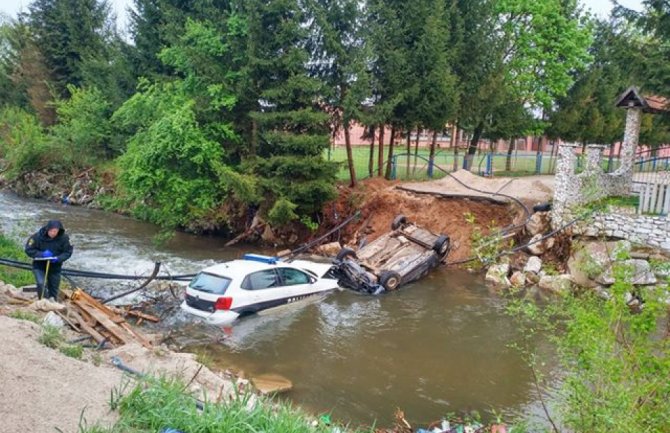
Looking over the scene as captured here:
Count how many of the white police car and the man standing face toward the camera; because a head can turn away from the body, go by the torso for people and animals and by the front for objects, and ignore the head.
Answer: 1

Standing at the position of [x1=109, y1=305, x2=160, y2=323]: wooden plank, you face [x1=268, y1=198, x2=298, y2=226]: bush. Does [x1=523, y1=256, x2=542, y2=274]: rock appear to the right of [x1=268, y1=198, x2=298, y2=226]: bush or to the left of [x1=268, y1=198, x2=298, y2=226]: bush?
right

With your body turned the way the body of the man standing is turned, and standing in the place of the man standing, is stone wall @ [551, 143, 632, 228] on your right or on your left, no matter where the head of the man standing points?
on your left

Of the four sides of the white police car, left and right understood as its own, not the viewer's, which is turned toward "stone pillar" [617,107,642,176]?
front

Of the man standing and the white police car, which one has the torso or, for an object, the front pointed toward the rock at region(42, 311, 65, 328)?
the man standing

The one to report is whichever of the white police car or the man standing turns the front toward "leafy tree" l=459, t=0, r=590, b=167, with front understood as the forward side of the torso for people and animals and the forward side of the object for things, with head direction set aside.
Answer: the white police car

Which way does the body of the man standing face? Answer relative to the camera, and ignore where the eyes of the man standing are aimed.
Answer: toward the camera

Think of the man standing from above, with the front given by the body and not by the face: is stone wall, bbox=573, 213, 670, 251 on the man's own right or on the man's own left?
on the man's own left

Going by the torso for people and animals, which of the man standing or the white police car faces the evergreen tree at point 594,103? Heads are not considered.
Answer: the white police car

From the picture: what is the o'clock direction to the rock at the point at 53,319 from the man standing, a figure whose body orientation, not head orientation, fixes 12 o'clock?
The rock is roughly at 12 o'clock from the man standing.

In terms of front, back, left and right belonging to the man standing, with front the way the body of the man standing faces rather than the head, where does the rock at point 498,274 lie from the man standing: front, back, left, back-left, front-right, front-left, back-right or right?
left

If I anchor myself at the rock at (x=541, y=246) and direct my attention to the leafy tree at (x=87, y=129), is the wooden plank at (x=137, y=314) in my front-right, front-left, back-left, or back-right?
front-left

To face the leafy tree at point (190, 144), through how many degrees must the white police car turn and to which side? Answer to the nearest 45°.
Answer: approximately 45° to its left

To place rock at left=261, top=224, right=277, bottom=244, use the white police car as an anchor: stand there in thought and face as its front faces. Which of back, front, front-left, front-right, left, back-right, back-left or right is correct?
front-left

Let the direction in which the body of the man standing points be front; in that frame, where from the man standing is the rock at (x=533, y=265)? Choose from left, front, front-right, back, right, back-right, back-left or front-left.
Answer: left

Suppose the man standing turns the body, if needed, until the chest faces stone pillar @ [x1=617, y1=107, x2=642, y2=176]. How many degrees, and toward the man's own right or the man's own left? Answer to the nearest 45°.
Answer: approximately 90° to the man's own left

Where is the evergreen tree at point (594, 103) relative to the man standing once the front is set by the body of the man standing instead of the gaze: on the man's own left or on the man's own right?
on the man's own left

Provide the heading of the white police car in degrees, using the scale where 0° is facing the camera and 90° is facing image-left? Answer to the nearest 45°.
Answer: approximately 225°

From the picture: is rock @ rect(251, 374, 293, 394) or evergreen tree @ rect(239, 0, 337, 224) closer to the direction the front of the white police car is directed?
the evergreen tree
